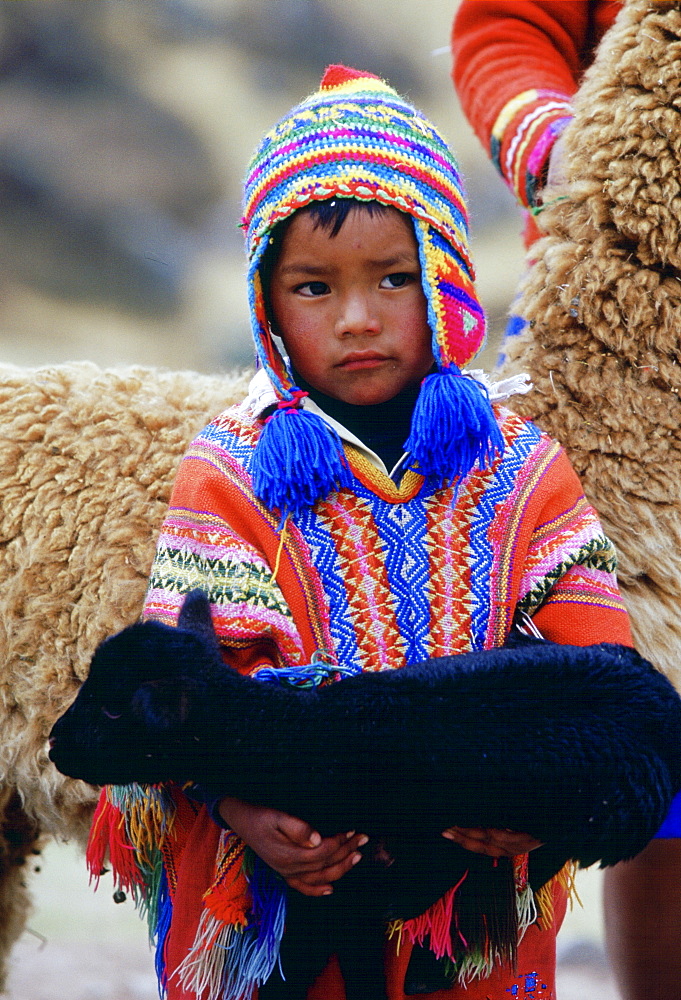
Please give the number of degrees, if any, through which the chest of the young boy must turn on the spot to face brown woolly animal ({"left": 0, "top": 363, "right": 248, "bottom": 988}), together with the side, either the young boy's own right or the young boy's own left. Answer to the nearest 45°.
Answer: approximately 135° to the young boy's own right

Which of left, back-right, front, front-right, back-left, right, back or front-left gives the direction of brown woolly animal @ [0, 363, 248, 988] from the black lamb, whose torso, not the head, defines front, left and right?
front-right

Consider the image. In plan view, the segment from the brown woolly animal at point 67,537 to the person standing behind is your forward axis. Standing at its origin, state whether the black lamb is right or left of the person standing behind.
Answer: right

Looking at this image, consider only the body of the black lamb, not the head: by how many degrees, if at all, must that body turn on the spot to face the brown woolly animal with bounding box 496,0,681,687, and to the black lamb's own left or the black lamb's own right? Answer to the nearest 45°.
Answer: approximately 135° to the black lamb's own right

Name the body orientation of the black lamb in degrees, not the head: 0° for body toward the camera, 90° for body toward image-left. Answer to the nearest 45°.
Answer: approximately 90°

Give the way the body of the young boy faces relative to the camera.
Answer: toward the camera

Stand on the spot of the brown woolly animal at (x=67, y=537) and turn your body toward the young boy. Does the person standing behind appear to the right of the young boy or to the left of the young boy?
left
